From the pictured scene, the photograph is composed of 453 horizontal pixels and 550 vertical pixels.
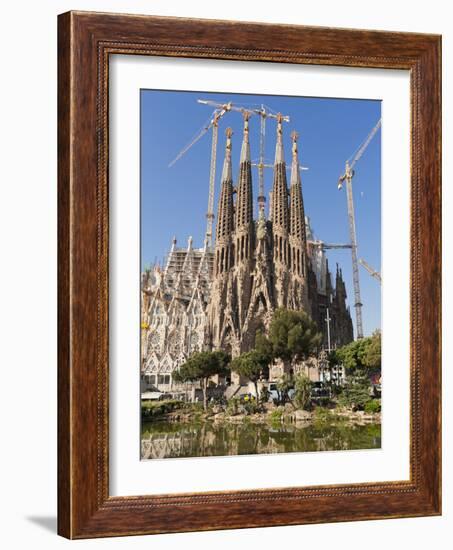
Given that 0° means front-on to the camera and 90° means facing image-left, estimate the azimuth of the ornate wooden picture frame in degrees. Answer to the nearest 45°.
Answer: approximately 315°
